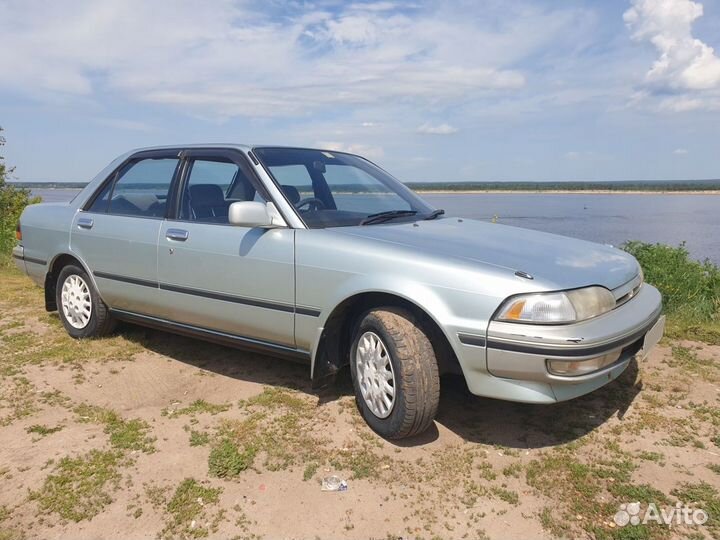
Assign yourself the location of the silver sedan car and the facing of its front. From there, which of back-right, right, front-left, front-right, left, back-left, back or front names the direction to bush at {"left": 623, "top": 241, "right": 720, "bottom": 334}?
left

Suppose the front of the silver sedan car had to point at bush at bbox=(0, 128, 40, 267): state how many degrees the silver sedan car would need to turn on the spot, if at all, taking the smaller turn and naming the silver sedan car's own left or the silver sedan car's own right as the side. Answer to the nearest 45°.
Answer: approximately 180°

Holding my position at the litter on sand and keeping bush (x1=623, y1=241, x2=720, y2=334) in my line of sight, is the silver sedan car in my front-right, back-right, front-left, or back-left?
front-left

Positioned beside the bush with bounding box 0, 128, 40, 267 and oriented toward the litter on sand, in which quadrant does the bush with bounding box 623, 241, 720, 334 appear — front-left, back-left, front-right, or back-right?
front-left

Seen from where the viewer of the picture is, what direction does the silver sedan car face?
facing the viewer and to the right of the viewer
